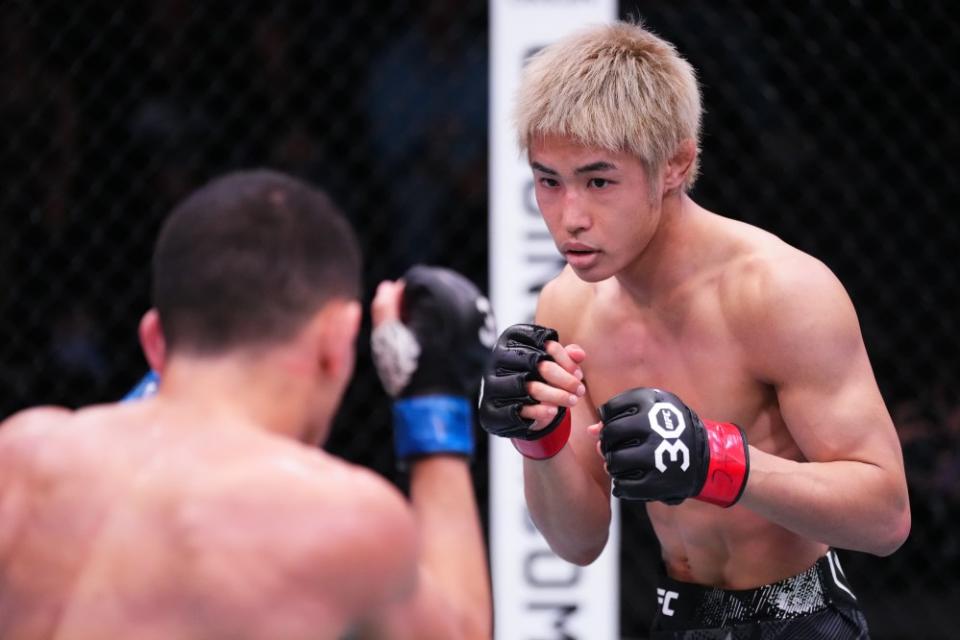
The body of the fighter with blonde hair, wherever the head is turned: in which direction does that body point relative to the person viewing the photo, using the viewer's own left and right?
facing the viewer and to the left of the viewer
